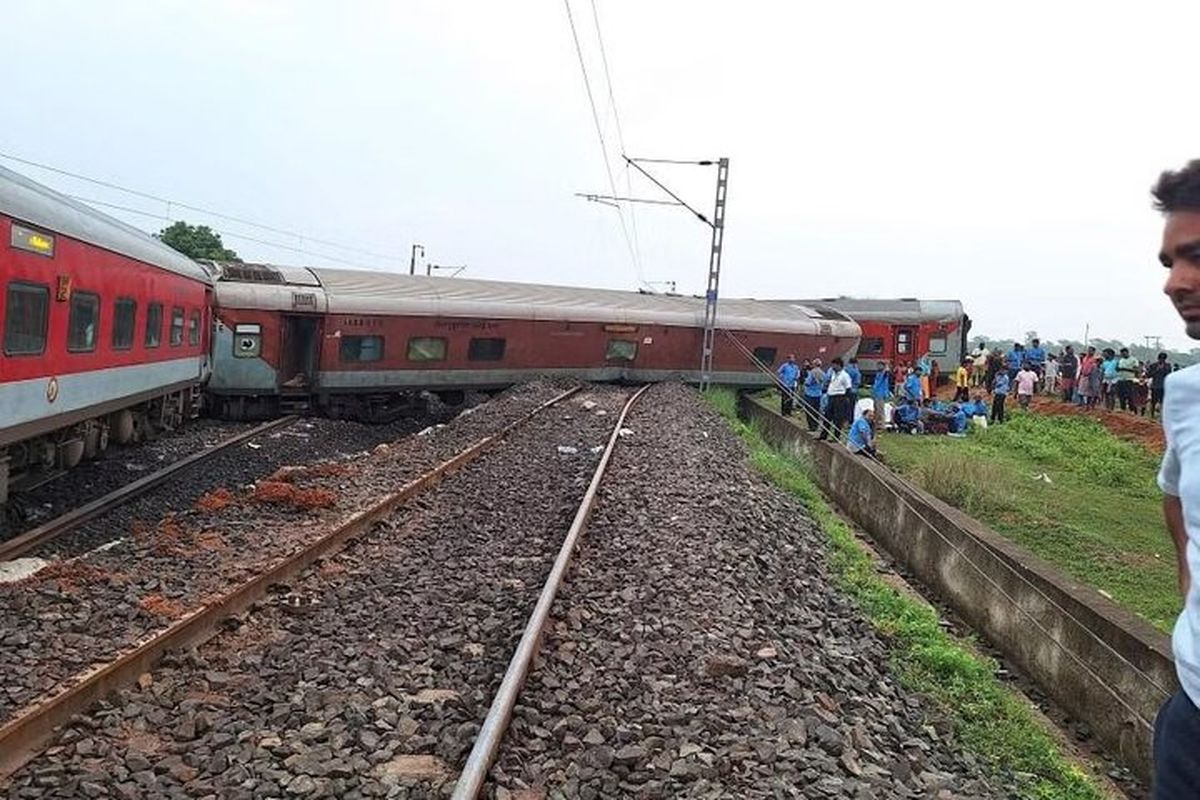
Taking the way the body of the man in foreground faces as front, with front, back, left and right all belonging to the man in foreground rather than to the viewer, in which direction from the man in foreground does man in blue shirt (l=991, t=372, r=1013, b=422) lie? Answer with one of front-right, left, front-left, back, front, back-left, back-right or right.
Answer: back-right

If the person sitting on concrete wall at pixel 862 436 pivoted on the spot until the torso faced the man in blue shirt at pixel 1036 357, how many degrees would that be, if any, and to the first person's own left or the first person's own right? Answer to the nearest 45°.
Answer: approximately 90° to the first person's own left

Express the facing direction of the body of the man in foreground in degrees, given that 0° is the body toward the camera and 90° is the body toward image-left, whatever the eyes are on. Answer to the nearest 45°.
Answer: approximately 45°

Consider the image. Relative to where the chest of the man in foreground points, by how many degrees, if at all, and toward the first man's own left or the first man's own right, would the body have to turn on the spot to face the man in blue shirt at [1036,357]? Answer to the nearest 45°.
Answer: approximately 135° to the first man's own right

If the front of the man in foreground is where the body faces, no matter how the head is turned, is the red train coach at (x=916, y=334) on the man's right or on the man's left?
on the man's right

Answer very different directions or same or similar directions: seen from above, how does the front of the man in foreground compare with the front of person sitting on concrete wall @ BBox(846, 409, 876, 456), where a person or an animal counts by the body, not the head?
very different directions

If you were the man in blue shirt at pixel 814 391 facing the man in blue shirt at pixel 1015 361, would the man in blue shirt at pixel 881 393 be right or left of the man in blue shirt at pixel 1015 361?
right
